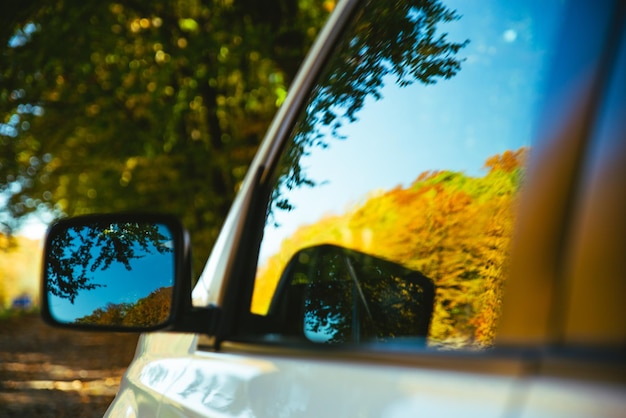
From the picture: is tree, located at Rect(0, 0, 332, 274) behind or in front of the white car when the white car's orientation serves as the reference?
in front

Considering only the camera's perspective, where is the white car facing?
facing away from the viewer and to the left of the viewer
